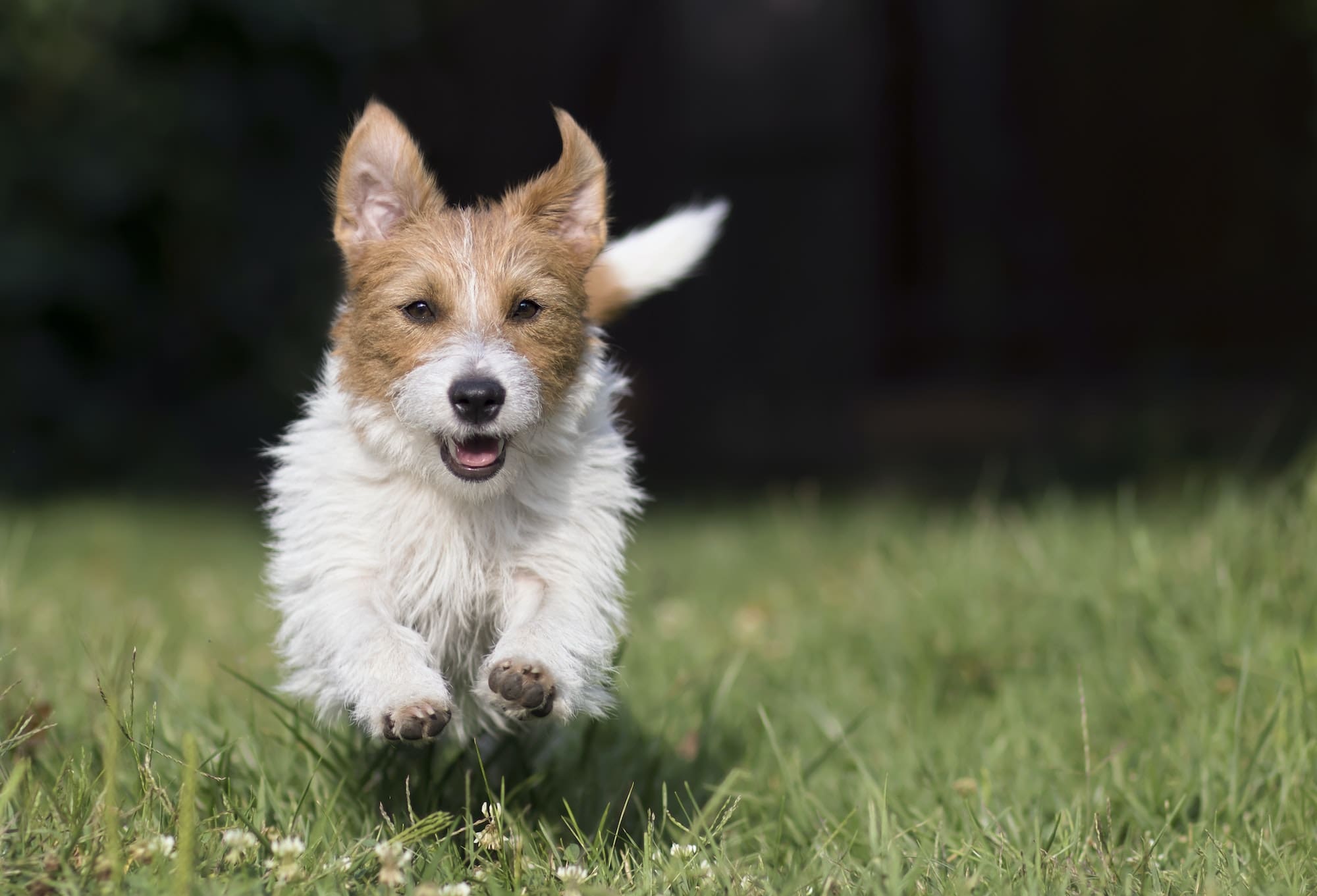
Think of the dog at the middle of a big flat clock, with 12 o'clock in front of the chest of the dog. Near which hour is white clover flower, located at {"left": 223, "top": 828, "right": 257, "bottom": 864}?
The white clover flower is roughly at 1 o'clock from the dog.

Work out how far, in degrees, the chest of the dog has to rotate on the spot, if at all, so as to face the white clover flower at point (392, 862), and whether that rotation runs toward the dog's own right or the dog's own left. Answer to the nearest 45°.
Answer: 0° — it already faces it

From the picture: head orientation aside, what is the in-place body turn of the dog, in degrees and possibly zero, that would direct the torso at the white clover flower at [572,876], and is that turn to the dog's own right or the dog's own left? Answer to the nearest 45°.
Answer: approximately 45° to the dog's own left

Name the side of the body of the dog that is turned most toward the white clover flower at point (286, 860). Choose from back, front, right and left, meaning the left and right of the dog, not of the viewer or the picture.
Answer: front

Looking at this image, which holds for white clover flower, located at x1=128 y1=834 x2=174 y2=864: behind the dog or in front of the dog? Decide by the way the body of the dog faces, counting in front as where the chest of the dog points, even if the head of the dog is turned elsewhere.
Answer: in front

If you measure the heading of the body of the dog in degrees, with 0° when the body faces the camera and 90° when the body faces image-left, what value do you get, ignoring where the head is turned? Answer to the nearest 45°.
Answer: approximately 0°
